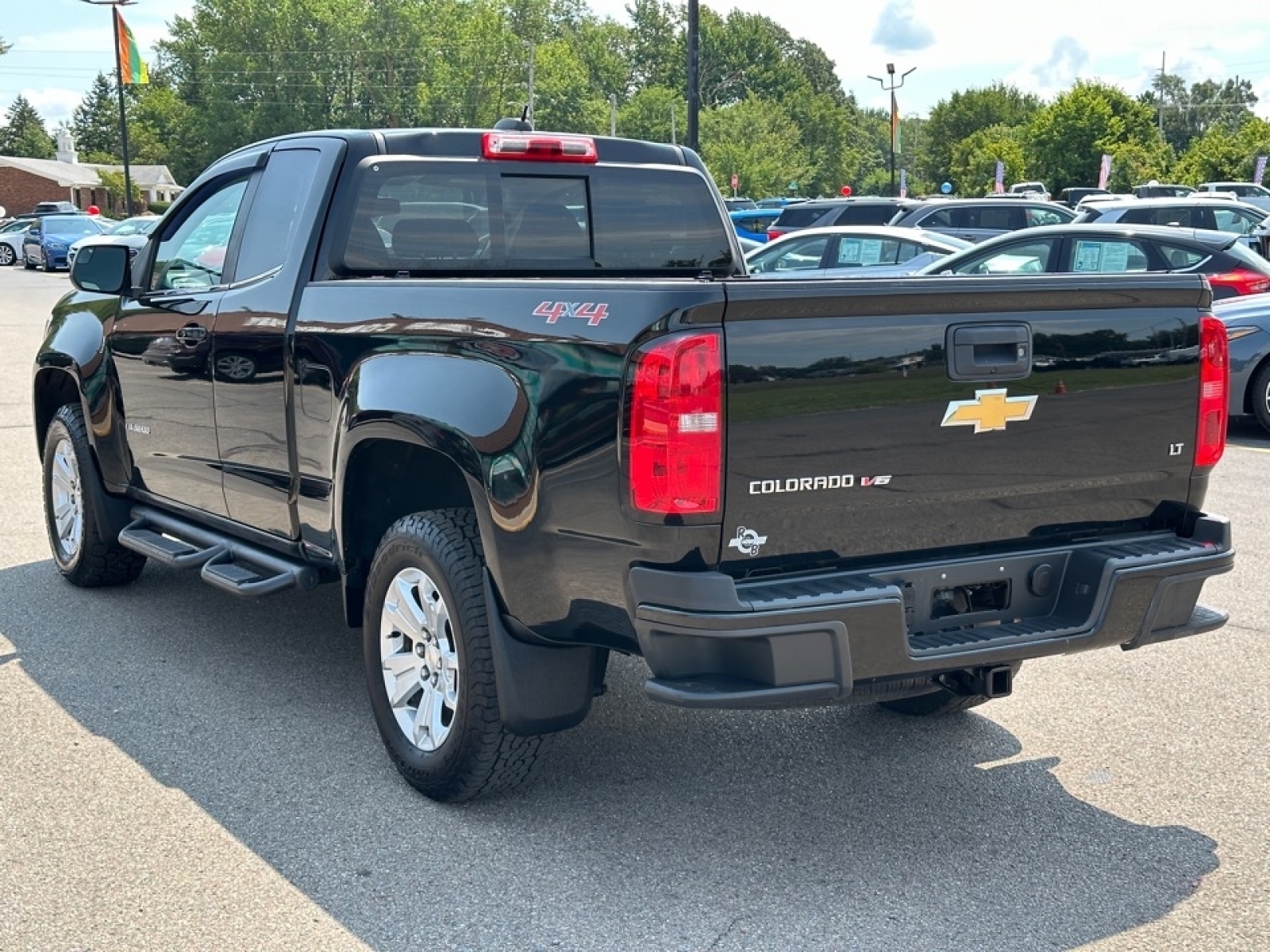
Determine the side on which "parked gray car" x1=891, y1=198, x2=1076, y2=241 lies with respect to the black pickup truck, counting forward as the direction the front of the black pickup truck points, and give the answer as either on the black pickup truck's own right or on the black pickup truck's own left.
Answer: on the black pickup truck's own right

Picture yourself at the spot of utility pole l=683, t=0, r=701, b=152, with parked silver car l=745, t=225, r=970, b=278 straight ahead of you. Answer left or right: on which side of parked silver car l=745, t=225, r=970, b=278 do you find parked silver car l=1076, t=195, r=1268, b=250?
left

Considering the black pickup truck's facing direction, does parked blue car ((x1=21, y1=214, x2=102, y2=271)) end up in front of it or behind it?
in front

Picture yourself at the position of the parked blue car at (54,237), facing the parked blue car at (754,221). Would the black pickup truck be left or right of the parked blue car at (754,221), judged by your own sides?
right

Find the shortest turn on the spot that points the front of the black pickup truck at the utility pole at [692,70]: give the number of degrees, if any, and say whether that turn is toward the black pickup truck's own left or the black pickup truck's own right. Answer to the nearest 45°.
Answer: approximately 45° to the black pickup truck's own right

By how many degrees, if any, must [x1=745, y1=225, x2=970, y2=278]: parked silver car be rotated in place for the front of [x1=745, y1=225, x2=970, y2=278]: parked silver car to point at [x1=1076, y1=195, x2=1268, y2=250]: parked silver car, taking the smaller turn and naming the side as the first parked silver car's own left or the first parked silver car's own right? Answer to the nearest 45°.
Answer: approximately 135° to the first parked silver car's own right

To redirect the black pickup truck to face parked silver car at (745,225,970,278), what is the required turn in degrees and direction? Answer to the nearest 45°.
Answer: approximately 45° to its right

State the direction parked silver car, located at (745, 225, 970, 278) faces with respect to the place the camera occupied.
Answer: facing to the left of the viewer
